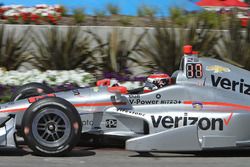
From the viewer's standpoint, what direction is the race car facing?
to the viewer's left

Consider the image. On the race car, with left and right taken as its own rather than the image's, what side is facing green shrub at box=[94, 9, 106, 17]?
right

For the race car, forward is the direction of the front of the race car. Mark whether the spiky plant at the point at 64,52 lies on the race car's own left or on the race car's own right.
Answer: on the race car's own right

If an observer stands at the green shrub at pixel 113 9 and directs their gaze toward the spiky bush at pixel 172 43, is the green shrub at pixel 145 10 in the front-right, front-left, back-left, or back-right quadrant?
front-left

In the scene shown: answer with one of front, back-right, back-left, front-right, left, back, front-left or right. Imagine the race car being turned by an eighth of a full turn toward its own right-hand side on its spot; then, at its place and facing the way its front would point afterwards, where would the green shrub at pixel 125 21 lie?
front-right

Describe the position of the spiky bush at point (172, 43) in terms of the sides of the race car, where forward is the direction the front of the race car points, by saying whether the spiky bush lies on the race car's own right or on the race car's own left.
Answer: on the race car's own right

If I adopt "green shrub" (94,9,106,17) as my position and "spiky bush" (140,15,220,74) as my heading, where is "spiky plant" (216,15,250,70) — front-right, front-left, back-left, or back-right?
front-left

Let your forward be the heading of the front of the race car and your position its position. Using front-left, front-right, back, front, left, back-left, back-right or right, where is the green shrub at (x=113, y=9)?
right

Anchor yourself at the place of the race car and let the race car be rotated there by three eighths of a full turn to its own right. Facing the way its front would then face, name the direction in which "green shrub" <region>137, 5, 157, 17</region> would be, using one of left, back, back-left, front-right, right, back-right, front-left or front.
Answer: front-left

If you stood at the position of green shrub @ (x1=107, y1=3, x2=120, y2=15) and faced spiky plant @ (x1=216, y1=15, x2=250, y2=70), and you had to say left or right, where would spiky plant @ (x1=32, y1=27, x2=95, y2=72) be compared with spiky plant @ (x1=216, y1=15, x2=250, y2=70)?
right
